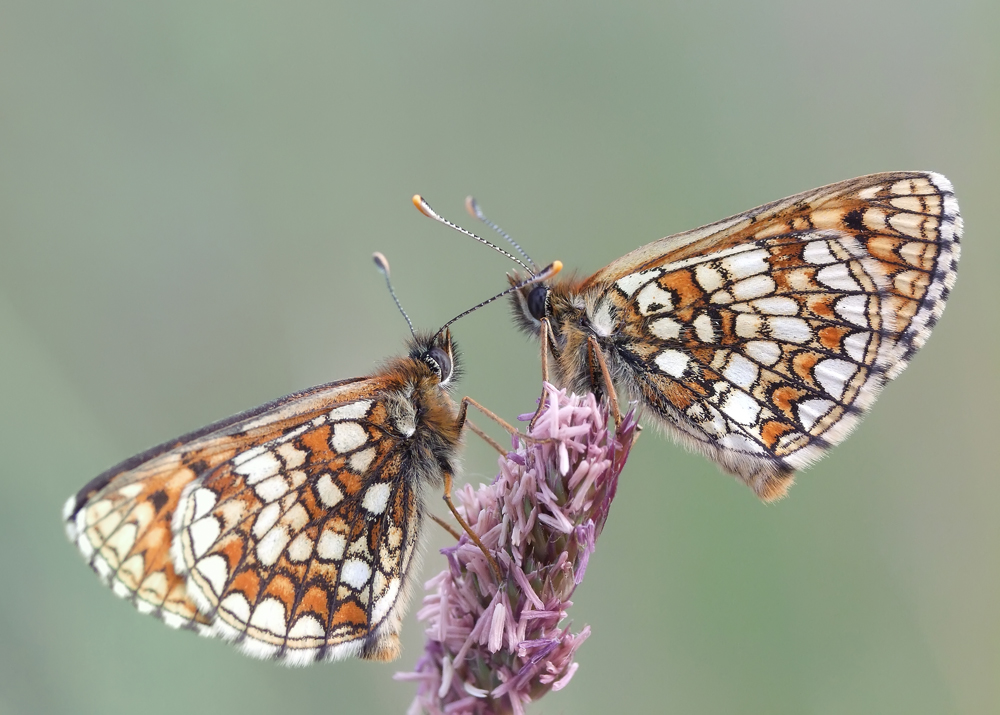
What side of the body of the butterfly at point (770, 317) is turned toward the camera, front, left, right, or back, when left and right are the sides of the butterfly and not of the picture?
left

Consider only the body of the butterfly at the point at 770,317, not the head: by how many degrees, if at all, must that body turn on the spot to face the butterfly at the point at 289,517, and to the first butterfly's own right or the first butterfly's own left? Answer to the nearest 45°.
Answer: approximately 45° to the first butterfly's own left
